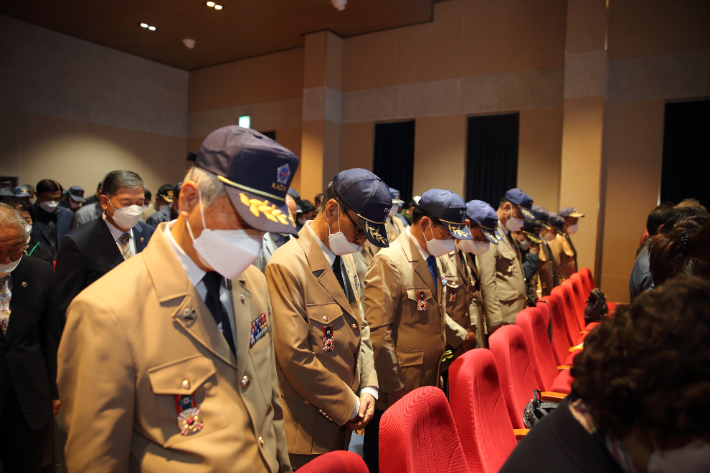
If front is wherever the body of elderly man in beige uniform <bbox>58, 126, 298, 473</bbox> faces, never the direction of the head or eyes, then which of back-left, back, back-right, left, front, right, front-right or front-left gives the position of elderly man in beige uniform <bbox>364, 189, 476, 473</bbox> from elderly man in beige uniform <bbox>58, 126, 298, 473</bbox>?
left

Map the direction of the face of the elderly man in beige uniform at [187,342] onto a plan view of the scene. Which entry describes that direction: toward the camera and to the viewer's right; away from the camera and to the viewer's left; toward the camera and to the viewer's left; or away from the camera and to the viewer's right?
toward the camera and to the viewer's right

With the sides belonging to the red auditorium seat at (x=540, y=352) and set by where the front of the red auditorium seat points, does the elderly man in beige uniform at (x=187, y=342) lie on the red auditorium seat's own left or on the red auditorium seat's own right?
on the red auditorium seat's own right

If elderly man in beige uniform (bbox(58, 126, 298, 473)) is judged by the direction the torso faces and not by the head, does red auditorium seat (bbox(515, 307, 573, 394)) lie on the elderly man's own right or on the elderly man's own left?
on the elderly man's own left

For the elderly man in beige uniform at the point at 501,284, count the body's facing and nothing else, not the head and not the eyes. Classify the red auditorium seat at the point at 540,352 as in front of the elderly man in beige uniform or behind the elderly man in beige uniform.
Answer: in front

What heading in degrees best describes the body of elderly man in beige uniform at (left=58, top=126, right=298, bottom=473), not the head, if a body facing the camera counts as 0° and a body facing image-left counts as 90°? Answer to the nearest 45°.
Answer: approximately 315°

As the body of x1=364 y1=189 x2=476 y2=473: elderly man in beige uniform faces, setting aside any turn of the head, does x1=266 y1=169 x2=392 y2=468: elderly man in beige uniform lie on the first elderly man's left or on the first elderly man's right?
on the first elderly man's right

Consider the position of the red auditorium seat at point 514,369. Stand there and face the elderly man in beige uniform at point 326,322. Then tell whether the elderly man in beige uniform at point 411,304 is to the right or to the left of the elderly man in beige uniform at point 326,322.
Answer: right
